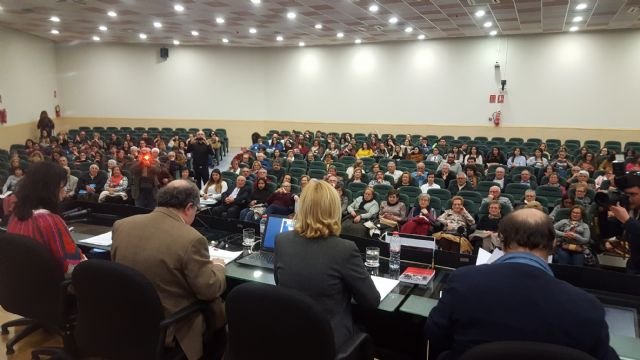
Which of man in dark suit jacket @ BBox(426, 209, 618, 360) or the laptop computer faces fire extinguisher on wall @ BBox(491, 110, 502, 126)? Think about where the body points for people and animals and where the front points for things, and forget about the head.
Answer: the man in dark suit jacket

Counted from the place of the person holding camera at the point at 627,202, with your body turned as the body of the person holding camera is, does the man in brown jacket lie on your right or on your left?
on your left

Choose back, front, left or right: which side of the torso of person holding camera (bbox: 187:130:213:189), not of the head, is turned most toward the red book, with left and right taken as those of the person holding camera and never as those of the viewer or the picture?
front

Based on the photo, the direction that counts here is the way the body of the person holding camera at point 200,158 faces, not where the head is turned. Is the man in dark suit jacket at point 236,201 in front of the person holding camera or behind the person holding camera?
in front

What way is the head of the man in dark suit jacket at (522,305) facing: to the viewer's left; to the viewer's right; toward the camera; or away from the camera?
away from the camera

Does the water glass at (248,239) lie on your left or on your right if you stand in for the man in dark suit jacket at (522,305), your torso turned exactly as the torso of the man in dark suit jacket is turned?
on your left

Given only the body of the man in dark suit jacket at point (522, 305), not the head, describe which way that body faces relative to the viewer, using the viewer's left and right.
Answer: facing away from the viewer

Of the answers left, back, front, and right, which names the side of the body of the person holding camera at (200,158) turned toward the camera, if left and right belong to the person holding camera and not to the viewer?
front

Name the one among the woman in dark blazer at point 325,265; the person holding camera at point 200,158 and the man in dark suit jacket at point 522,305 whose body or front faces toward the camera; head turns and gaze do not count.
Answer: the person holding camera

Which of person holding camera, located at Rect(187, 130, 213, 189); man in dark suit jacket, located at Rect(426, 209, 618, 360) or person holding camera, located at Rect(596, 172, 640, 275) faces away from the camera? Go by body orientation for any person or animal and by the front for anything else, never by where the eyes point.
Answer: the man in dark suit jacket

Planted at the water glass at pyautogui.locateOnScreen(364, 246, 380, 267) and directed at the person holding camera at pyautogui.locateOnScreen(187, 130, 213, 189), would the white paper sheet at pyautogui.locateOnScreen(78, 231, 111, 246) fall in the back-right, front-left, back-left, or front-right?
front-left

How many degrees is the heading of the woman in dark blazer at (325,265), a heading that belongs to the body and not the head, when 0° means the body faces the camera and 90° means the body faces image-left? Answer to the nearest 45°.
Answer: approximately 180°

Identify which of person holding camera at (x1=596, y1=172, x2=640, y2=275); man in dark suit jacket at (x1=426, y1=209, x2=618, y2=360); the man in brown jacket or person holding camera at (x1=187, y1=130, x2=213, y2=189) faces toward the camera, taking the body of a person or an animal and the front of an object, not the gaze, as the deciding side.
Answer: person holding camera at (x1=187, y1=130, x2=213, y2=189)

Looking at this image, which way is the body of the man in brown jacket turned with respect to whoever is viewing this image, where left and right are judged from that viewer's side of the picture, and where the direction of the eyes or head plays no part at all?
facing away from the viewer and to the right of the viewer

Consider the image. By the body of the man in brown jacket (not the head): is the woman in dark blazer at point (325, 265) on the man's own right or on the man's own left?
on the man's own right

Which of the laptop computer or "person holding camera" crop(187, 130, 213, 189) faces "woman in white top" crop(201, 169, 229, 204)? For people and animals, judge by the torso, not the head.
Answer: the person holding camera

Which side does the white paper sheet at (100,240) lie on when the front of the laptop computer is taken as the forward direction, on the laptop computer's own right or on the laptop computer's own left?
on the laptop computer's own right

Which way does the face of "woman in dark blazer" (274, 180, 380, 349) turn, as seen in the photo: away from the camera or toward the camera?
away from the camera

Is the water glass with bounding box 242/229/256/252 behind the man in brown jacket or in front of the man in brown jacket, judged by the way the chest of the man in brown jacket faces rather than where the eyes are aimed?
in front

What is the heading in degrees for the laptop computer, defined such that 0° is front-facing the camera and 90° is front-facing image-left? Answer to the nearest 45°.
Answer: approximately 45°

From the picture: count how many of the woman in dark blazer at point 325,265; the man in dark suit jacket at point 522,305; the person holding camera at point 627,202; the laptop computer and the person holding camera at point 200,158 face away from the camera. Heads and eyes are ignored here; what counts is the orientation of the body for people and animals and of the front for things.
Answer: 2
